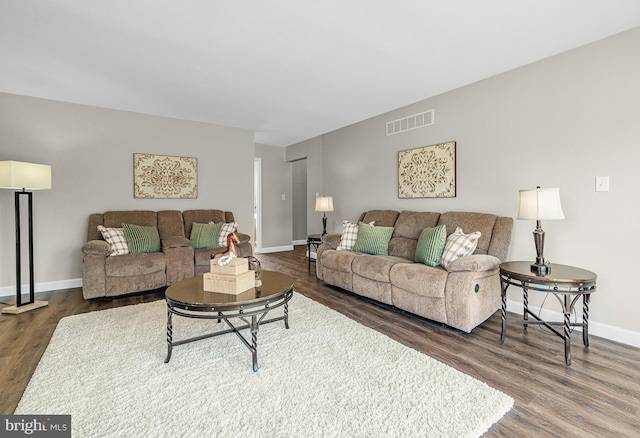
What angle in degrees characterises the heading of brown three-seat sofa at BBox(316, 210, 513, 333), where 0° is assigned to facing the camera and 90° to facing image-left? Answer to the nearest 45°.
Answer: approximately 45°

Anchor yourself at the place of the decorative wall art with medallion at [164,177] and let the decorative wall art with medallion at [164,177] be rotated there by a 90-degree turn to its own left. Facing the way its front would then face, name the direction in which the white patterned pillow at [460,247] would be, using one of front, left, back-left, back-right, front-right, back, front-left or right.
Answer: front-right

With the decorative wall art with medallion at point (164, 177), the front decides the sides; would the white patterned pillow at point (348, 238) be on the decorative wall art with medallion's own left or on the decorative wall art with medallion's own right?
on the decorative wall art with medallion's own left

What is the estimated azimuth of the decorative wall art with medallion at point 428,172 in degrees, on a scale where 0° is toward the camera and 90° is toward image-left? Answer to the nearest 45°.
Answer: approximately 45°

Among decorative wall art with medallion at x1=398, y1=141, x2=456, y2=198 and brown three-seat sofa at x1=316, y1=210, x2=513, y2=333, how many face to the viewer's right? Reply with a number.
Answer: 0

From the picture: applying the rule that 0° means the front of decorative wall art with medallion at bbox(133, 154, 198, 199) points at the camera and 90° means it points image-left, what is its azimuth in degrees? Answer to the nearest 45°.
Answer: approximately 0°

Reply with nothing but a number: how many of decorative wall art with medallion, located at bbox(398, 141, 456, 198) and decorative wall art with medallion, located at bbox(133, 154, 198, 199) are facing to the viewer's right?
0

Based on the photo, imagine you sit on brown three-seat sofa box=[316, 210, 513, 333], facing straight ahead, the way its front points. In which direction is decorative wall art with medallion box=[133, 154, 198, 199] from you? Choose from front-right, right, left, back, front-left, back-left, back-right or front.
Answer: front-right

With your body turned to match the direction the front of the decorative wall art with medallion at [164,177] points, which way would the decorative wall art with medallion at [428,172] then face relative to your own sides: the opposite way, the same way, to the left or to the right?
to the right

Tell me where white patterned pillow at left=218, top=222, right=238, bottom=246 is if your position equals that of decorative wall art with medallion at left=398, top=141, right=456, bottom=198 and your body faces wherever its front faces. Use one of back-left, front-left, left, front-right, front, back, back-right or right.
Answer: front-right

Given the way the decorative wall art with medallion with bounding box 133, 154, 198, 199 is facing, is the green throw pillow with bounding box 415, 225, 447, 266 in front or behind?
in front
